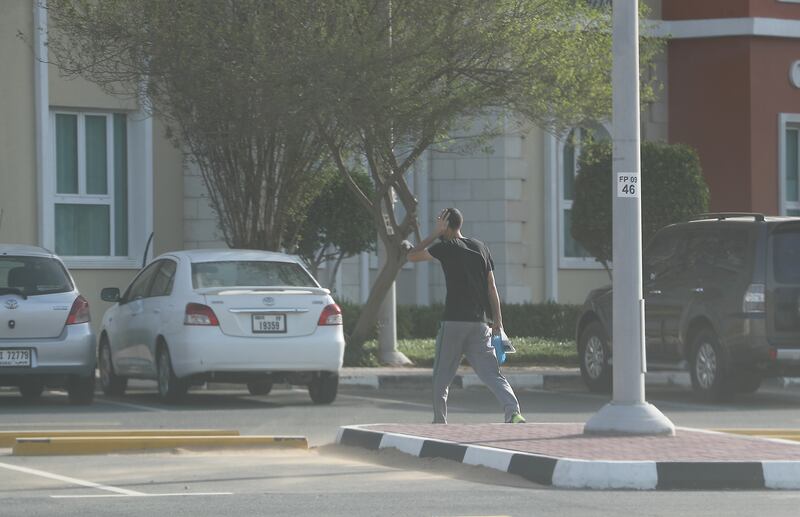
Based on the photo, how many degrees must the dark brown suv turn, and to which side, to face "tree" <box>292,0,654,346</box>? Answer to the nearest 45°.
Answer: approximately 45° to its left

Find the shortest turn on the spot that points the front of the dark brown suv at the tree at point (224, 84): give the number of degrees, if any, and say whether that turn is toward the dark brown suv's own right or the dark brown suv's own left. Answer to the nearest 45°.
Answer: approximately 45° to the dark brown suv's own left

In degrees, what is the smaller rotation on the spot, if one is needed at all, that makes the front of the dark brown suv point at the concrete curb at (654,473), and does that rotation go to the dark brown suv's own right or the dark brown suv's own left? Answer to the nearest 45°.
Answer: approximately 135° to the dark brown suv's own left

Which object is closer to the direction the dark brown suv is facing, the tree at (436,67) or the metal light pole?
the tree

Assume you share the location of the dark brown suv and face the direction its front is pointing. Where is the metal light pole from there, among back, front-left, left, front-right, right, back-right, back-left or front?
back-left

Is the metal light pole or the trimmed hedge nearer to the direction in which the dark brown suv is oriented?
the trimmed hedge

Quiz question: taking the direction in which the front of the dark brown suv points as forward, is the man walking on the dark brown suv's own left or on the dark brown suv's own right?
on the dark brown suv's own left

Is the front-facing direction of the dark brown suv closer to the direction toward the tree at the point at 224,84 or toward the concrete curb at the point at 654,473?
the tree

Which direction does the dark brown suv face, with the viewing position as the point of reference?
facing away from the viewer and to the left of the viewer
